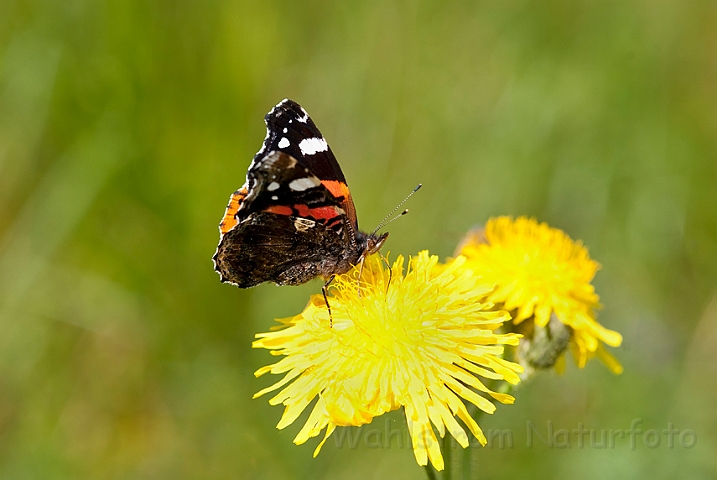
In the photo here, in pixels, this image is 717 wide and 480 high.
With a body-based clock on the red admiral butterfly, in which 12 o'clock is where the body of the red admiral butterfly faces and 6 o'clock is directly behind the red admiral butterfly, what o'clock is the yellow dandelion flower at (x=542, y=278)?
The yellow dandelion flower is roughly at 12 o'clock from the red admiral butterfly.

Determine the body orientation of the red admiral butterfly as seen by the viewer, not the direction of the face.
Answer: to the viewer's right
